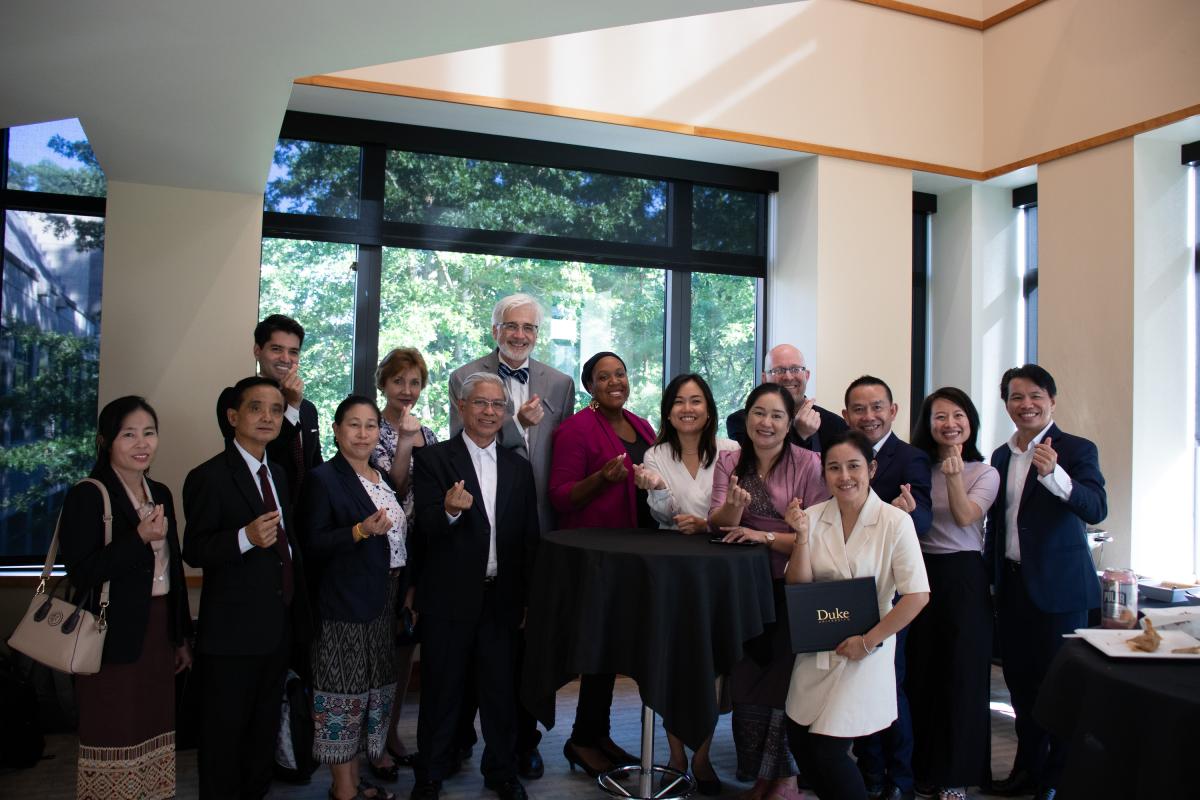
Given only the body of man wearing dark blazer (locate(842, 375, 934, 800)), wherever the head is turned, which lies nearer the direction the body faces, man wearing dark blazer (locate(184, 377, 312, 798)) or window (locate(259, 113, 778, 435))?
the man wearing dark blazer

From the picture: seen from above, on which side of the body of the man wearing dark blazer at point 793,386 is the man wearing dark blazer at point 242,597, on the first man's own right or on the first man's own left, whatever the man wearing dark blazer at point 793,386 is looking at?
on the first man's own right

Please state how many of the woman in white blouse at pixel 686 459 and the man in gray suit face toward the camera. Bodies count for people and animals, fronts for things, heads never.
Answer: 2

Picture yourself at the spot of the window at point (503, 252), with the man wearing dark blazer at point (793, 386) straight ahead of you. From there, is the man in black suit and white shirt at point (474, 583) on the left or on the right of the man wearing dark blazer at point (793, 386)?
right

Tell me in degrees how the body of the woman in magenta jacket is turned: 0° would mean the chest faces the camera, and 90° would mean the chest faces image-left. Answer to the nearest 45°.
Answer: approximately 315°

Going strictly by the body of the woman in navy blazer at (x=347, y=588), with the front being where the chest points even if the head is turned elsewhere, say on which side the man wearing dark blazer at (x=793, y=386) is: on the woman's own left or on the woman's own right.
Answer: on the woman's own left

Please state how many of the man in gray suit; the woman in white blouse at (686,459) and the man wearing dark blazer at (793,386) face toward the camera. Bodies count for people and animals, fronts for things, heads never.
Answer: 3

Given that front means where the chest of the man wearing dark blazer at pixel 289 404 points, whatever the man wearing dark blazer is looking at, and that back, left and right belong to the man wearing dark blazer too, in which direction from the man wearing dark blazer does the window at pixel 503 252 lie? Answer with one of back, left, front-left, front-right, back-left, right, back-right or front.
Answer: left
